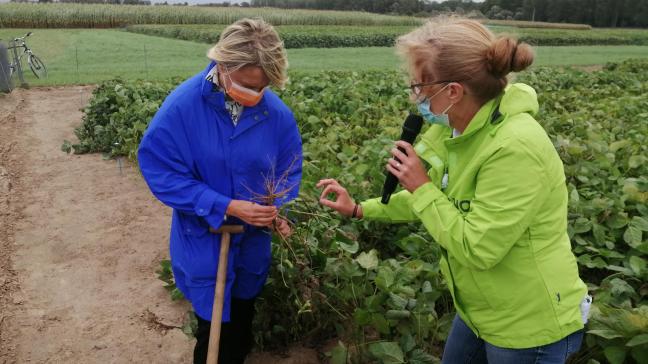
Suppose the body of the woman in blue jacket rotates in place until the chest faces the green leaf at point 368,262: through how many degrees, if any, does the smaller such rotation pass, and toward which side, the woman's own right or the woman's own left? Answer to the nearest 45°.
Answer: approximately 45° to the woman's own left

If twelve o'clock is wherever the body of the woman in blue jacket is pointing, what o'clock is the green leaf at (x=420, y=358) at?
The green leaf is roughly at 11 o'clock from the woman in blue jacket.

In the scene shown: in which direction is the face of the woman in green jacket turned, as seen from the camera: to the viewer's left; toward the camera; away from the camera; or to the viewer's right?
to the viewer's left

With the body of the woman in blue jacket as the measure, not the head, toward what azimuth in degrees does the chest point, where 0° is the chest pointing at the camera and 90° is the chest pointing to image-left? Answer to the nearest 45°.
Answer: approximately 315°

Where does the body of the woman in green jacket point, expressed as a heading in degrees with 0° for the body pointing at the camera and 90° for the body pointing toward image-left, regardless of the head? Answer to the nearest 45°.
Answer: approximately 90°

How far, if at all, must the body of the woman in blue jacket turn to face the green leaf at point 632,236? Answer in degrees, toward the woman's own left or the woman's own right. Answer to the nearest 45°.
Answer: approximately 45° to the woman's own left

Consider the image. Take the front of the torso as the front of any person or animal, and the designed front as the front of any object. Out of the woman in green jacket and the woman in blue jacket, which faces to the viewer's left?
the woman in green jacket

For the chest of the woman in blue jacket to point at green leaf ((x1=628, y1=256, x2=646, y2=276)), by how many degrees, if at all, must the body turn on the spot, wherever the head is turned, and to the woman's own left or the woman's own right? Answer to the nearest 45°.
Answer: approximately 45° to the woman's own left

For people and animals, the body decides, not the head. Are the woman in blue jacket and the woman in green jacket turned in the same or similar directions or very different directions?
very different directions

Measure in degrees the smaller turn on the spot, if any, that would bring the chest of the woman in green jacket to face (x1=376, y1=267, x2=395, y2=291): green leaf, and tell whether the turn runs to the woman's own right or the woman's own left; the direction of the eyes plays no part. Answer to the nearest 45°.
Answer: approximately 45° to the woman's own right

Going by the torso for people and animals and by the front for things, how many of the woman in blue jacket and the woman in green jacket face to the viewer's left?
1

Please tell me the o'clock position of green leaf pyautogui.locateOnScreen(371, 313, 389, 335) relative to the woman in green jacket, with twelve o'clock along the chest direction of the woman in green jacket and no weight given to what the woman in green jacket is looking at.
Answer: The green leaf is roughly at 2 o'clock from the woman in green jacket.

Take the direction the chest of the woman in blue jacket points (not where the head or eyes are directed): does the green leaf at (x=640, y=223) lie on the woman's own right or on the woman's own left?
on the woman's own left
